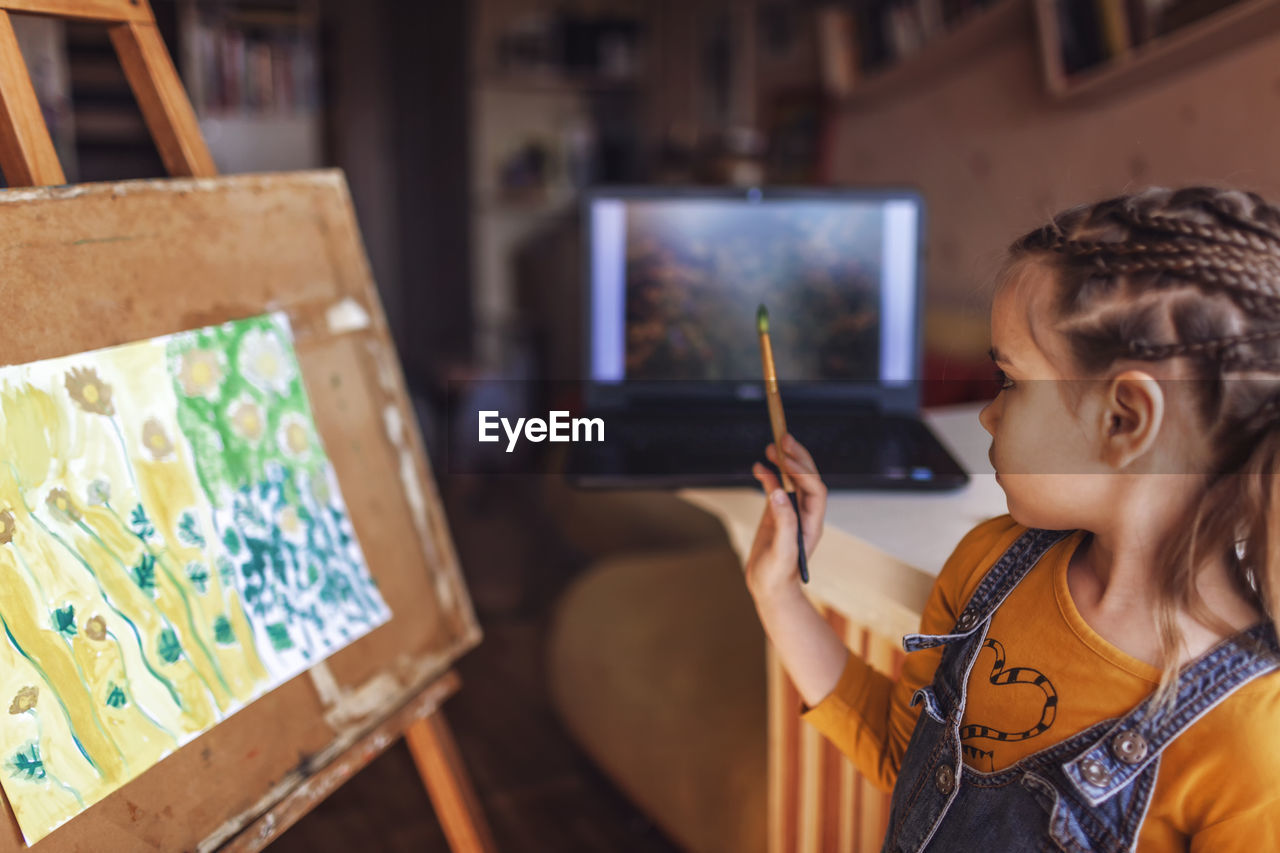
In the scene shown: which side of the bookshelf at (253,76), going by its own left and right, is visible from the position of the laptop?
front

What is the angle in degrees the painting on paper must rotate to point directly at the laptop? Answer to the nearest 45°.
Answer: approximately 90° to its left

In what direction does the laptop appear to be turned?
toward the camera

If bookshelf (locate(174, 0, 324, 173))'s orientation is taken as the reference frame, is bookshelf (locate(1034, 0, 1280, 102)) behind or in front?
in front

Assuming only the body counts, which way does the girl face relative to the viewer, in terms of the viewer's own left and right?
facing the viewer and to the left of the viewer

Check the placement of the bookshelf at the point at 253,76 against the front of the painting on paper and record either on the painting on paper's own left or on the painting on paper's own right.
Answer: on the painting on paper's own left

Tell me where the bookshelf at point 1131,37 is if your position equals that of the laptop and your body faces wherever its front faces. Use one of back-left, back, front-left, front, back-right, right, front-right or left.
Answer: back-left

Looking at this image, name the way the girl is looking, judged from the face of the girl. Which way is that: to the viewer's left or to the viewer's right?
to the viewer's left

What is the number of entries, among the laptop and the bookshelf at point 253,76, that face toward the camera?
2

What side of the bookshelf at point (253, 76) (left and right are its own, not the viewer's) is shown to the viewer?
front

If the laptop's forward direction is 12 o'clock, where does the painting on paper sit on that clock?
The painting on paper is roughly at 1 o'clock from the laptop.

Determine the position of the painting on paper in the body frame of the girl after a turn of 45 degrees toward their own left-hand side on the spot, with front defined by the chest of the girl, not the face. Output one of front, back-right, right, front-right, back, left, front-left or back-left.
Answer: right

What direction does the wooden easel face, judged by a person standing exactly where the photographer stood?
facing the viewer and to the right of the viewer
